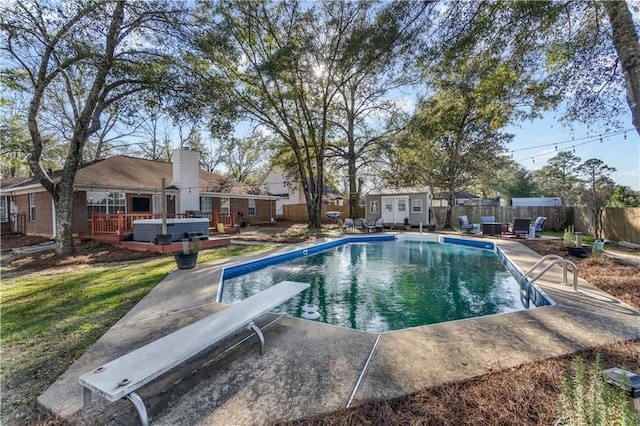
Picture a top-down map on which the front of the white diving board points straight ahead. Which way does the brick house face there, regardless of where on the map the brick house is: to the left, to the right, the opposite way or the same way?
to the left

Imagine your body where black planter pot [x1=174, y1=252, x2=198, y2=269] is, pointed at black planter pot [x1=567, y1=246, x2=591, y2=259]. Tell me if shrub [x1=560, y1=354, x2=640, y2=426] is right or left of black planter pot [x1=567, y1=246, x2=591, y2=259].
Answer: right

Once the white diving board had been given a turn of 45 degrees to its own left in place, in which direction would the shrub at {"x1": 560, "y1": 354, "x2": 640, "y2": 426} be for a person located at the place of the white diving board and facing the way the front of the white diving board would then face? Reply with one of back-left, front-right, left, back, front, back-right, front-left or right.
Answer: back-right

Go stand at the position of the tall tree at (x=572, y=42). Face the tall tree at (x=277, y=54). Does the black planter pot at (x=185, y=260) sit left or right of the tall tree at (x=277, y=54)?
left

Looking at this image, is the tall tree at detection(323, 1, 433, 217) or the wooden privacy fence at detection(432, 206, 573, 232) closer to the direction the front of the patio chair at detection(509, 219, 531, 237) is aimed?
the tall tree

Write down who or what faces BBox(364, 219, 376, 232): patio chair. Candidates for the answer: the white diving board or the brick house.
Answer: the white diving board

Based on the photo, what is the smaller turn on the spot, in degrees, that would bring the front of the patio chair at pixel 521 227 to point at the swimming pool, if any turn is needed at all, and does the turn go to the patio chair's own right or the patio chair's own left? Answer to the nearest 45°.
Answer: approximately 135° to the patio chair's own left

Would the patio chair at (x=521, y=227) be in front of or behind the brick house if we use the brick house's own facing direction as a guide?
behind

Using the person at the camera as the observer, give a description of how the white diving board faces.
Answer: facing away from the viewer and to the right of the viewer
